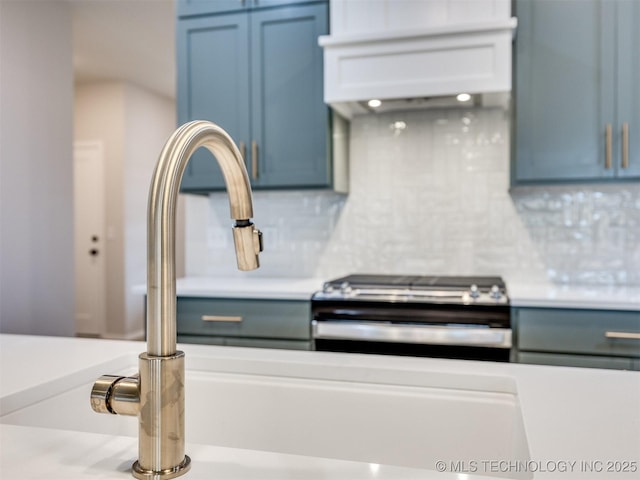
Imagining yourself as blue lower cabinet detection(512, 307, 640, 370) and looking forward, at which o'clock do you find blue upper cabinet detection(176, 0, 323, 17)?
The blue upper cabinet is roughly at 3 o'clock from the blue lower cabinet.

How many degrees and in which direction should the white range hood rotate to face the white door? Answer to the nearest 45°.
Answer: approximately 135° to its right

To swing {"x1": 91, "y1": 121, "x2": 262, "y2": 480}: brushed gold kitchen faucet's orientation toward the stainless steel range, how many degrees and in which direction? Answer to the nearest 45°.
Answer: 0° — it already faces it

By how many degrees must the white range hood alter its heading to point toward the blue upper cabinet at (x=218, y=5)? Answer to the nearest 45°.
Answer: approximately 90° to its right

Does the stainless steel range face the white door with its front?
no

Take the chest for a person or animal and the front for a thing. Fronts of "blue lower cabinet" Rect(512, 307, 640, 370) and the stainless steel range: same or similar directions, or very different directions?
same or similar directions

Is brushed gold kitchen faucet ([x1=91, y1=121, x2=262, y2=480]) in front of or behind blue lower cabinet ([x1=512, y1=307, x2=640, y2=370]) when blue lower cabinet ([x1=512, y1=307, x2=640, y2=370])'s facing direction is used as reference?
in front

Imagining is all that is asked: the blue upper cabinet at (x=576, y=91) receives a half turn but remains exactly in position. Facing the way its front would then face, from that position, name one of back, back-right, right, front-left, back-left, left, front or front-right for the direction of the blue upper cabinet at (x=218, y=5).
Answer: left

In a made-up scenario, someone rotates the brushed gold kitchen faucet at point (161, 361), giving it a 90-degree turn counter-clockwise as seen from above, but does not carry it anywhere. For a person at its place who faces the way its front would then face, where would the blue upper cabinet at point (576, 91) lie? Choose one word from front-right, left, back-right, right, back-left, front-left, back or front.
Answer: right

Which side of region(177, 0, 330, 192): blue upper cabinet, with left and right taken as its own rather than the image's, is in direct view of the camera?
front

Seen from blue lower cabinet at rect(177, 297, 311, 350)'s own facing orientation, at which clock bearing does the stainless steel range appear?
The stainless steel range is roughly at 10 o'clock from the blue lower cabinet.

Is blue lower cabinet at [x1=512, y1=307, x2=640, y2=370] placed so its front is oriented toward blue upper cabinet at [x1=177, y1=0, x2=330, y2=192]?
no

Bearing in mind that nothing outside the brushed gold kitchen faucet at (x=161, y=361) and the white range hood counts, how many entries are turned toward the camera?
1

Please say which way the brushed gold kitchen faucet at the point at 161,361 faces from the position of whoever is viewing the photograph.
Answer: facing away from the viewer and to the right of the viewer

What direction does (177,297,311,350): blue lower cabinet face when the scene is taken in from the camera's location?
facing the viewer

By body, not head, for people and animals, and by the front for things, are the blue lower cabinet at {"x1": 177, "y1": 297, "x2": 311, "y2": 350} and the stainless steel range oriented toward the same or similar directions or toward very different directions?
same or similar directions

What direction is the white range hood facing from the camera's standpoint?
toward the camera
